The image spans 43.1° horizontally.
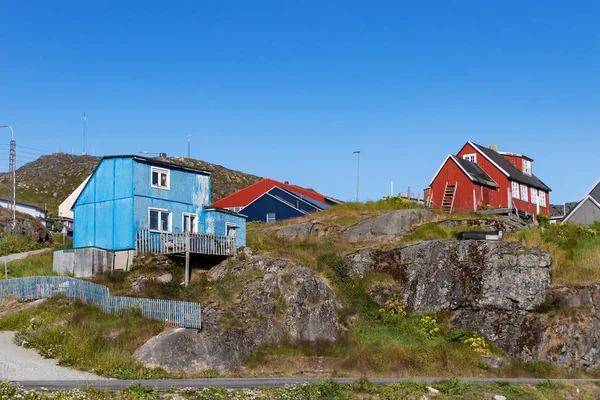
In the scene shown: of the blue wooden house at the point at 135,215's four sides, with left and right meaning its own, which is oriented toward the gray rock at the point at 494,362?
front

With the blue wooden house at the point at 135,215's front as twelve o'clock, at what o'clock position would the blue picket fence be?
The blue picket fence is roughly at 2 o'clock from the blue wooden house.

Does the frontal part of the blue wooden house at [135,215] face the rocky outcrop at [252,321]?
yes

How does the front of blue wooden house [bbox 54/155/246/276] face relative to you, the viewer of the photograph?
facing the viewer and to the right of the viewer

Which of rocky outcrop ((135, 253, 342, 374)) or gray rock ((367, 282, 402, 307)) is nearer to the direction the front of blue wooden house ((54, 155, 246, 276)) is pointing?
the rocky outcrop

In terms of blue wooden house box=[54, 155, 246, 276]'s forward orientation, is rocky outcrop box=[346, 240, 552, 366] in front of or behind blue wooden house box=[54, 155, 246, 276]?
in front

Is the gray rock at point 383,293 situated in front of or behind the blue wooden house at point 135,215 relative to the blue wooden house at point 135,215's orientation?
in front
